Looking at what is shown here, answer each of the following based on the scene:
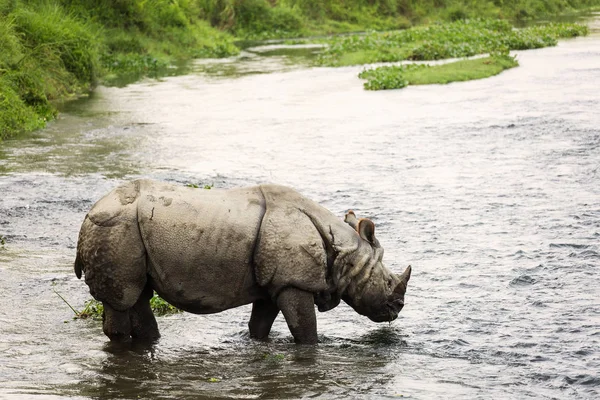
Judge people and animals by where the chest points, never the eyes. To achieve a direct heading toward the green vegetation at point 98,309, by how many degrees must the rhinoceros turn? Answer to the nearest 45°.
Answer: approximately 135° to its left

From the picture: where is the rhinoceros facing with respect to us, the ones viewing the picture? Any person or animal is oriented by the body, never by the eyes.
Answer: facing to the right of the viewer
